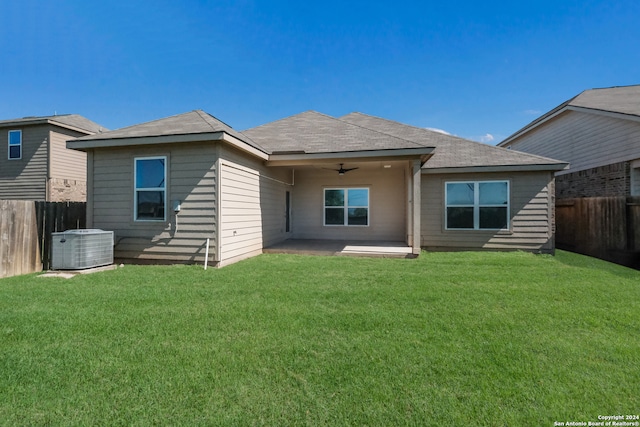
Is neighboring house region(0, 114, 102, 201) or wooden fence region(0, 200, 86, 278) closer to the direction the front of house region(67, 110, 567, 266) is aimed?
the neighboring house

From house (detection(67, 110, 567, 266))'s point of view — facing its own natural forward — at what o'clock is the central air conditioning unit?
The central air conditioning unit is roughly at 8 o'clock from the house.

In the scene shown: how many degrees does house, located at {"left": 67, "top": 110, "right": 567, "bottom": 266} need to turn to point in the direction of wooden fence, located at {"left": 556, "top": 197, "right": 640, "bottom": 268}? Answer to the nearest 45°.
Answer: approximately 90° to its right

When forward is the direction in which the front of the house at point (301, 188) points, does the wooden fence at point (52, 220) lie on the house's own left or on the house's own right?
on the house's own left

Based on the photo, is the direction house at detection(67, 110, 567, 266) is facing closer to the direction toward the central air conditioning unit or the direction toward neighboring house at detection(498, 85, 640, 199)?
the neighboring house

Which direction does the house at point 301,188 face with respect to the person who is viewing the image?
facing away from the viewer

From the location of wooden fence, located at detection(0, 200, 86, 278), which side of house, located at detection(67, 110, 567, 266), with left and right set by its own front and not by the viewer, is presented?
left

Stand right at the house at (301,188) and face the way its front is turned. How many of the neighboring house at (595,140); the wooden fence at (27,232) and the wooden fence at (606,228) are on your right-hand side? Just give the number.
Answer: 2

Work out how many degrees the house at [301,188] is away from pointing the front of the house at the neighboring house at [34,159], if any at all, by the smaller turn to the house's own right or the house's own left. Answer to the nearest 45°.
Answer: approximately 90° to the house's own left
